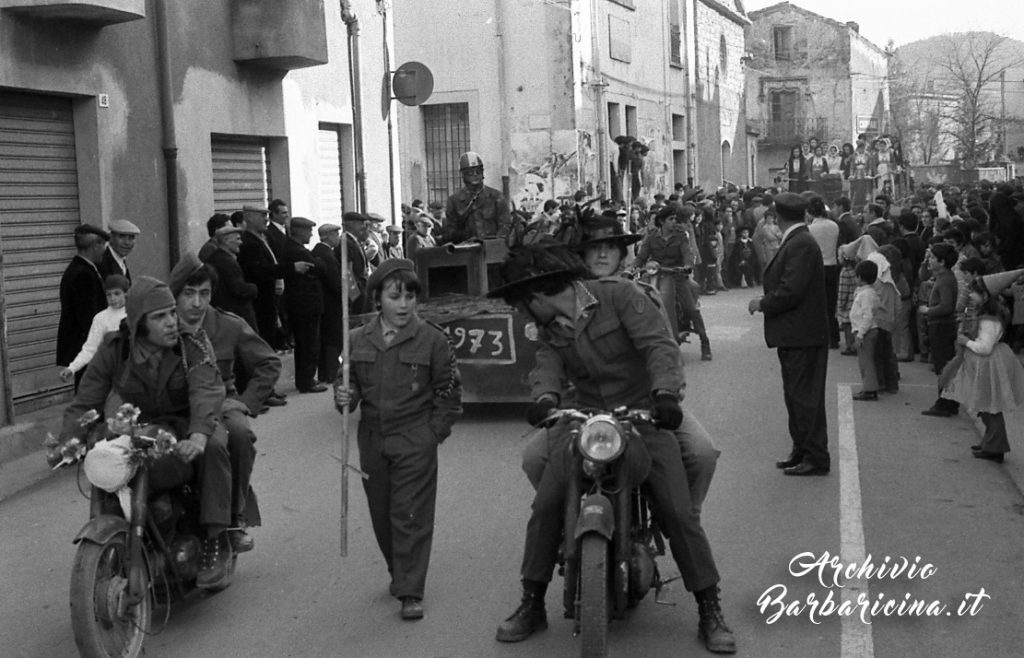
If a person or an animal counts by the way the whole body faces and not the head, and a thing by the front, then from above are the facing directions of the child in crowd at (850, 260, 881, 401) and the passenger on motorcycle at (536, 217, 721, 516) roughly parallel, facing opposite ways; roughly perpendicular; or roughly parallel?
roughly perpendicular

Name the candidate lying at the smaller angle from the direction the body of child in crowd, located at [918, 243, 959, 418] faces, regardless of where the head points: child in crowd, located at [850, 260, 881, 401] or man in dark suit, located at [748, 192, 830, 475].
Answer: the child in crowd

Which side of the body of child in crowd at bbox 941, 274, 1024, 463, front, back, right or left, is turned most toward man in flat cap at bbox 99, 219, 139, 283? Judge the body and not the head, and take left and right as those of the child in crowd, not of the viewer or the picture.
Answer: front

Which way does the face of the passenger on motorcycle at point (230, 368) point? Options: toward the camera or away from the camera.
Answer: toward the camera

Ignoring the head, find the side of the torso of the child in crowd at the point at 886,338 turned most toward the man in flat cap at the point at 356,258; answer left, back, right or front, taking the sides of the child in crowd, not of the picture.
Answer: front

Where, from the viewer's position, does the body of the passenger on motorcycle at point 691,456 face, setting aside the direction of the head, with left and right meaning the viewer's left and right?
facing the viewer

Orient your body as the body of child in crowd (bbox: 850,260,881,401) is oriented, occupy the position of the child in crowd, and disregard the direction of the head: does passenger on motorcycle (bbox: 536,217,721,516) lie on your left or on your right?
on your left

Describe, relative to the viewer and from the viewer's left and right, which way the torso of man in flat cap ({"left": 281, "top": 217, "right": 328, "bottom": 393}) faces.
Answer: facing to the right of the viewer

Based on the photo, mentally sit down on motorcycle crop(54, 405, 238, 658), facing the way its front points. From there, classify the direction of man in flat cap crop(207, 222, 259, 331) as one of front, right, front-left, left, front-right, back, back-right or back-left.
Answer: back-right

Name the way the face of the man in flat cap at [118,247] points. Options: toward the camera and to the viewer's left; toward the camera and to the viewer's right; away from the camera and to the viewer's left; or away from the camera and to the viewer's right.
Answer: toward the camera and to the viewer's right

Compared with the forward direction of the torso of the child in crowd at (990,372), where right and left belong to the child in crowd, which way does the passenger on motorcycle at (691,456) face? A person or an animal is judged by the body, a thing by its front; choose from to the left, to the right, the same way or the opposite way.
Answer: to the left

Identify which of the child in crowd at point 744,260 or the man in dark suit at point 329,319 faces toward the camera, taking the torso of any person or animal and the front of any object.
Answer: the child in crowd

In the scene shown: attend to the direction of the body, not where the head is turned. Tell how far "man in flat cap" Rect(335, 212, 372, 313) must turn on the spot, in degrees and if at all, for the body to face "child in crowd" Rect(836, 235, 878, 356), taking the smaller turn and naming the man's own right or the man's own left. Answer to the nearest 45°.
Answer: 0° — they already face them

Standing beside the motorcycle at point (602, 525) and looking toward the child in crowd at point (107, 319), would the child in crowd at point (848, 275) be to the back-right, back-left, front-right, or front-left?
front-right

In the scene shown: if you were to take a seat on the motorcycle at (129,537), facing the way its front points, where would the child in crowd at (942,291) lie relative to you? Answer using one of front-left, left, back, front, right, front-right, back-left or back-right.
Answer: back

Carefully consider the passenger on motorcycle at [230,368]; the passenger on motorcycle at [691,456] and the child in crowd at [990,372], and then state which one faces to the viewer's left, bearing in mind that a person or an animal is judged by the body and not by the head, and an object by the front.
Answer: the child in crowd

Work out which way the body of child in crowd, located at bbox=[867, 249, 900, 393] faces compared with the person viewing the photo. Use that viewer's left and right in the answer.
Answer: facing to the left of the viewer

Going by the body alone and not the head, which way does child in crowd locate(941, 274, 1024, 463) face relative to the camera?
to the viewer's left

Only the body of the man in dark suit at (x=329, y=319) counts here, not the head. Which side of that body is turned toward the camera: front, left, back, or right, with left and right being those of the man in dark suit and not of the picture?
right

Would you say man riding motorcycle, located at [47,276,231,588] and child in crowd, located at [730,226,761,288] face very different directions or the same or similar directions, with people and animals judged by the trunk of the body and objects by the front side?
same or similar directions
